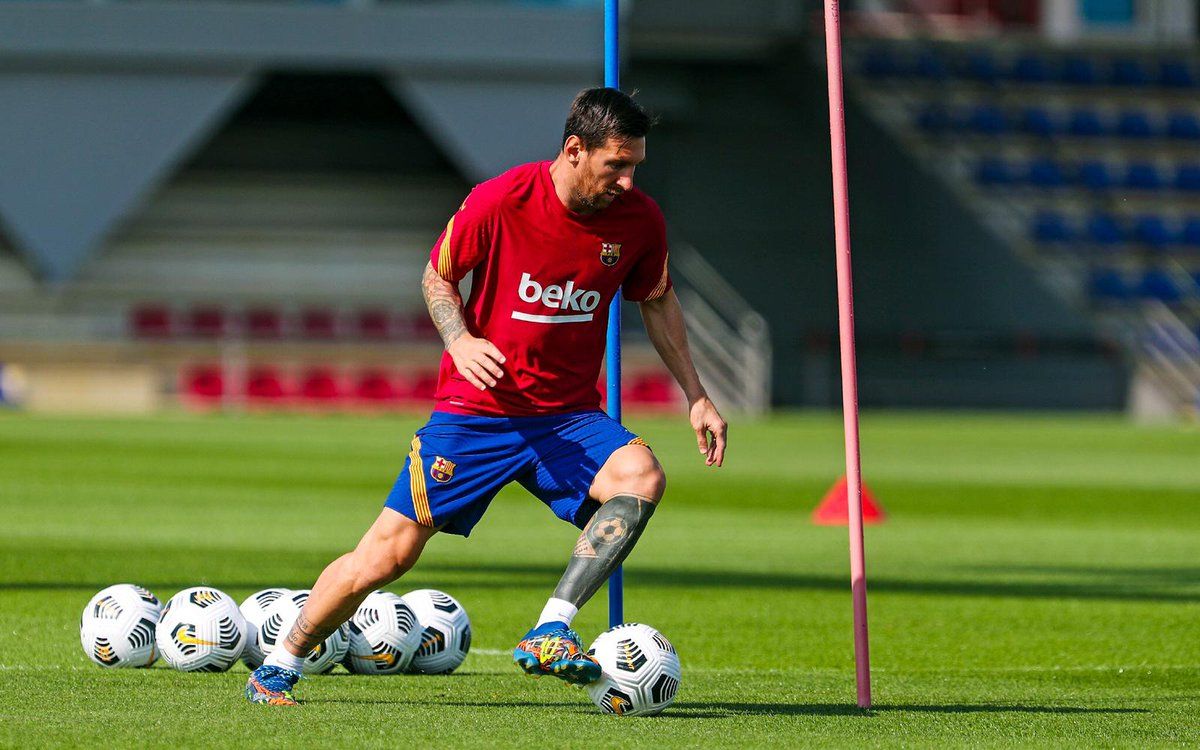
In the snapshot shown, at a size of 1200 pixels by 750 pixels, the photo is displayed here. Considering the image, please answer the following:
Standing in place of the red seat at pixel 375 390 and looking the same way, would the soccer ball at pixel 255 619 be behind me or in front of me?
in front

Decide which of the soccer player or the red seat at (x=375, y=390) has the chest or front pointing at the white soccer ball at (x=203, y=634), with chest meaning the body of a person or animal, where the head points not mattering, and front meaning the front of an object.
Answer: the red seat

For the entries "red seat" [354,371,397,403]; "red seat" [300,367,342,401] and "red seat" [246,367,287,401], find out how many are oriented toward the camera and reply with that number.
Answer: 3

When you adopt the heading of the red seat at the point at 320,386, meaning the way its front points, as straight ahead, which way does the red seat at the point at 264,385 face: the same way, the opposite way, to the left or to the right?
the same way

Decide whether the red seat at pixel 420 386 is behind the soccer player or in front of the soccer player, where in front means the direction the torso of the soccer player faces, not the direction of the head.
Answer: behind

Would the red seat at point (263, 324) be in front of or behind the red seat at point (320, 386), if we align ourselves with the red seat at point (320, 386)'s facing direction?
behind

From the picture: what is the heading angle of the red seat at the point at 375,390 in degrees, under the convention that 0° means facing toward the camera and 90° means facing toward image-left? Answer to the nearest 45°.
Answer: approximately 0°

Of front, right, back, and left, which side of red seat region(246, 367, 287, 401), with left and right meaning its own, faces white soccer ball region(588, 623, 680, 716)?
front

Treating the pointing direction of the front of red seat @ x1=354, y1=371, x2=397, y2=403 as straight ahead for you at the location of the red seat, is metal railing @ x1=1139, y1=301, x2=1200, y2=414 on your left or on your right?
on your left

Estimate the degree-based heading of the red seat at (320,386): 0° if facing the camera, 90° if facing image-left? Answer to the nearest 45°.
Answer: approximately 0°

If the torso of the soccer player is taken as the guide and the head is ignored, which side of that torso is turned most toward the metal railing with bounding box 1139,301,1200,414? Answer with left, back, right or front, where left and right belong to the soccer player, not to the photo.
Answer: left

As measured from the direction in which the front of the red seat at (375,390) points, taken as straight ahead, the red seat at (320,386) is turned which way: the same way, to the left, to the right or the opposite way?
the same way

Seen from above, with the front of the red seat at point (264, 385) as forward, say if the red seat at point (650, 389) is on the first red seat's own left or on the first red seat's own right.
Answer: on the first red seat's own left

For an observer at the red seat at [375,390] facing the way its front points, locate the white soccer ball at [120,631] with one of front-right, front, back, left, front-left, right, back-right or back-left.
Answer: front

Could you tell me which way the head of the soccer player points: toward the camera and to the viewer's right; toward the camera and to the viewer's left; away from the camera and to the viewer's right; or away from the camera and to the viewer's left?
toward the camera and to the viewer's right

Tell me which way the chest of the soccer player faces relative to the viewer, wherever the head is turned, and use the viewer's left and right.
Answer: facing the viewer and to the right of the viewer

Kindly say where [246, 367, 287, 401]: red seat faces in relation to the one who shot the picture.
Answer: facing the viewer

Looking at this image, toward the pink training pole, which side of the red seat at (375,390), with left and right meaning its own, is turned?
front

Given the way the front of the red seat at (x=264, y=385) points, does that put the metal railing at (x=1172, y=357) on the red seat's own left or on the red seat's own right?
on the red seat's own left

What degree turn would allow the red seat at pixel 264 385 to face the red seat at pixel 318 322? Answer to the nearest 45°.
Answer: approximately 135° to its left

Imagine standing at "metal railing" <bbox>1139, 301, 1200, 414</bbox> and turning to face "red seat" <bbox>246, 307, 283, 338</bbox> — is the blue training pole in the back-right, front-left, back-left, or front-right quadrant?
front-left

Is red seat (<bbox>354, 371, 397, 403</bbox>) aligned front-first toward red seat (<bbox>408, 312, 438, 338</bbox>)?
no
